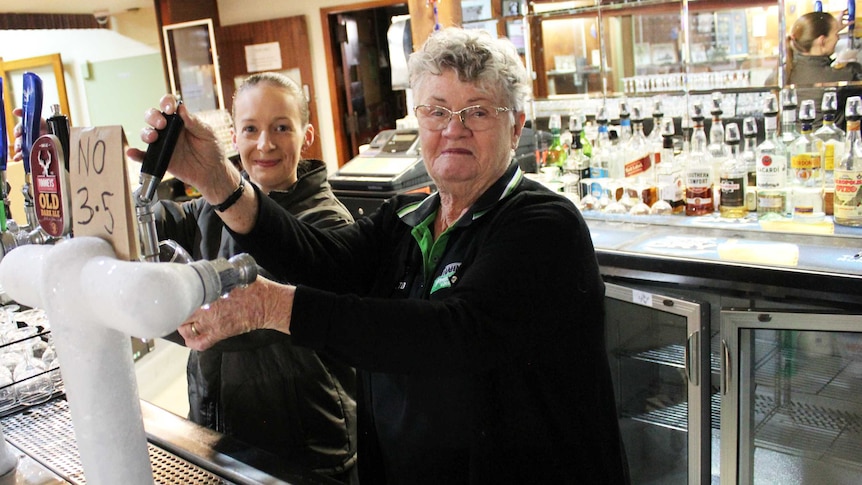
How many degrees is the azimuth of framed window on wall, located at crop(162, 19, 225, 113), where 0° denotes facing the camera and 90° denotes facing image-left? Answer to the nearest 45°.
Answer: approximately 0°

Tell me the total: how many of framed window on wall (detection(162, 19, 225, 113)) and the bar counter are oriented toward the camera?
2

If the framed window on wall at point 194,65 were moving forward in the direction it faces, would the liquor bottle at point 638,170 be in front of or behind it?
in front

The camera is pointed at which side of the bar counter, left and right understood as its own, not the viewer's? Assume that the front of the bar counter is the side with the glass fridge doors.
front

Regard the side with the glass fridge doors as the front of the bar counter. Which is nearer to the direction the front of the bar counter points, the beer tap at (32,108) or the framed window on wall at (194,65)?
the beer tap

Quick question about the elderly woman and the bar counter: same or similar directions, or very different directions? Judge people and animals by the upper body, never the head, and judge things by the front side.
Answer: same or similar directions

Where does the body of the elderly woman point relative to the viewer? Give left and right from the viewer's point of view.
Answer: facing the viewer and to the left of the viewer

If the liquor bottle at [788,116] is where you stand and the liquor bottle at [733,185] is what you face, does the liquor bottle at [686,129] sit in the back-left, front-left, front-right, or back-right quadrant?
front-right

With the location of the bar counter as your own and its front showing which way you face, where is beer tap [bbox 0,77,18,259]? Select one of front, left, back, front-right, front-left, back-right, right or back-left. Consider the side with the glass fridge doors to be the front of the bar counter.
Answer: front-right

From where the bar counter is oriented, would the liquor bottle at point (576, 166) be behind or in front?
behind

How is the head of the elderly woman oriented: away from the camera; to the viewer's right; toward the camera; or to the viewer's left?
toward the camera

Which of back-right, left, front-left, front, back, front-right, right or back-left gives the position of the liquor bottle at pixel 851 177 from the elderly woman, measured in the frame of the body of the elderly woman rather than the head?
back

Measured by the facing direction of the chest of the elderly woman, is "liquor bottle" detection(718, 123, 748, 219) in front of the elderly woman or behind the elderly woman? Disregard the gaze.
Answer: behind

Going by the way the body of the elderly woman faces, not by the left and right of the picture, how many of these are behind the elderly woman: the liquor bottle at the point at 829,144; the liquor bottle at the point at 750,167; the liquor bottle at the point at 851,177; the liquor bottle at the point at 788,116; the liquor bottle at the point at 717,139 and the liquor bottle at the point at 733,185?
6
